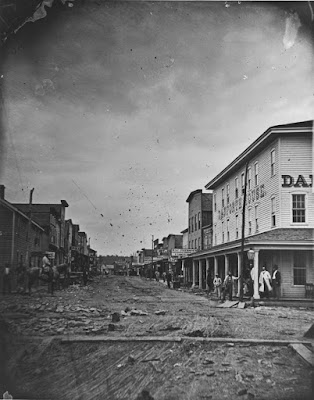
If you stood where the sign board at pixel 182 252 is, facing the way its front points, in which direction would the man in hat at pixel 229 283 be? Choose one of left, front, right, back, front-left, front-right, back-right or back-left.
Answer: front-left
